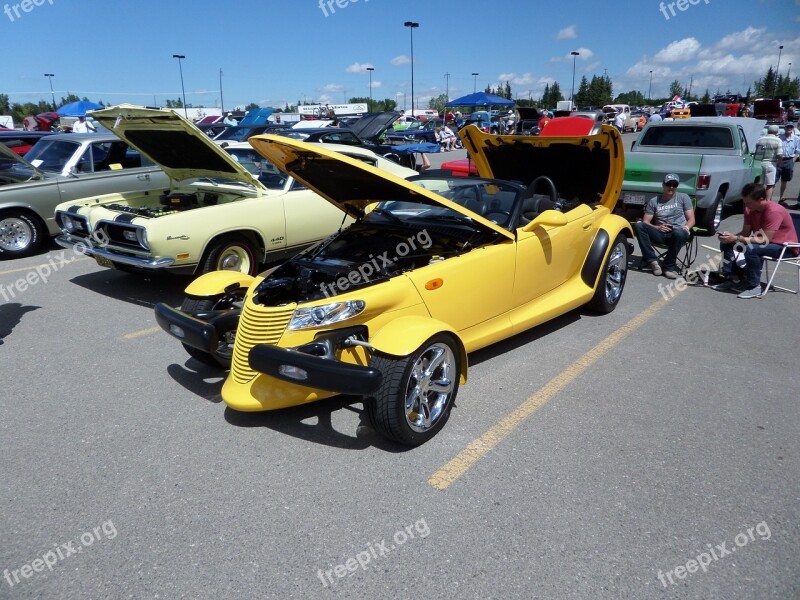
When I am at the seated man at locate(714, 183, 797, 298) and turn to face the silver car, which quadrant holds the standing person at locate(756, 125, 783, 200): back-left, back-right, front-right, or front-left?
back-right

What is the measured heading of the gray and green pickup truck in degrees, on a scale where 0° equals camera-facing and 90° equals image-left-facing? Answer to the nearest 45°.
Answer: approximately 225°

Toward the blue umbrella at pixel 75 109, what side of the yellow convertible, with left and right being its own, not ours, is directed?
right

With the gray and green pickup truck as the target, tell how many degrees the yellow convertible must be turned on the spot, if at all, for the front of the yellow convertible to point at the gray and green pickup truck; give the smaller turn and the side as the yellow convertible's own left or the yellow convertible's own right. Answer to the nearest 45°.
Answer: approximately 180°

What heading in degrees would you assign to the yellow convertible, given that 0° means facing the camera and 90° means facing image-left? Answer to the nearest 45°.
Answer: approximately 45°

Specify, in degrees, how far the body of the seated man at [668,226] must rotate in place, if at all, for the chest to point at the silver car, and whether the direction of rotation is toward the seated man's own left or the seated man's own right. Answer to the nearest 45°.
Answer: approximately 90° to the seated man's own right

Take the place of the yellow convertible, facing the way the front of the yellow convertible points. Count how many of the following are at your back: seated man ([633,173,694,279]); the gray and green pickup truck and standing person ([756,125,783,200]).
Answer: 3

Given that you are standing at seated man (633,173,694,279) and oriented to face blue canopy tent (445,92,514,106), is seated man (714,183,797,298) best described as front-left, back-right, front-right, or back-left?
back-right

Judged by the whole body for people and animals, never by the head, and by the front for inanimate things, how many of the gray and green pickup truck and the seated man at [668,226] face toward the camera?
1

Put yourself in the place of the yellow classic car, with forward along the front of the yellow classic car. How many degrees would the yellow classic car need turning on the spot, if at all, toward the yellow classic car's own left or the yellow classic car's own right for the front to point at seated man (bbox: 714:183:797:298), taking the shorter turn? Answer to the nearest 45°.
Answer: approximately 135° to the yellow classic car's own left
